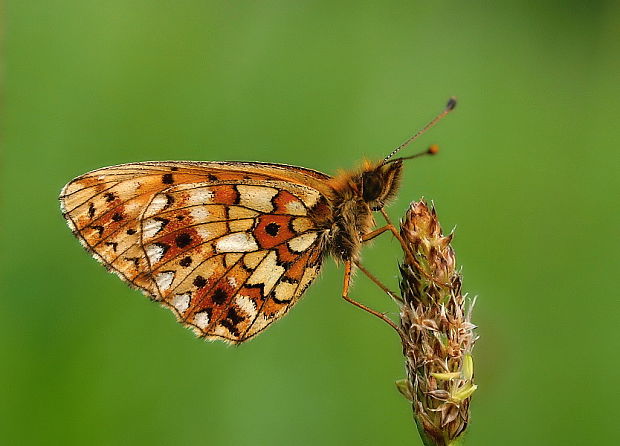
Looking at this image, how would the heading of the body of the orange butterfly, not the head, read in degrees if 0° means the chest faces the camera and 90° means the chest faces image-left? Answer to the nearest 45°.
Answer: approximately 270°
